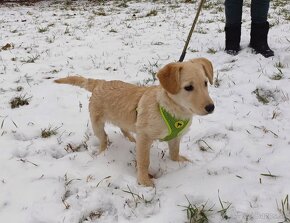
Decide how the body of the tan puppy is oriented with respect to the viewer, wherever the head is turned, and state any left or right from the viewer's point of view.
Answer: facing the viewer and to the right of the viewer
